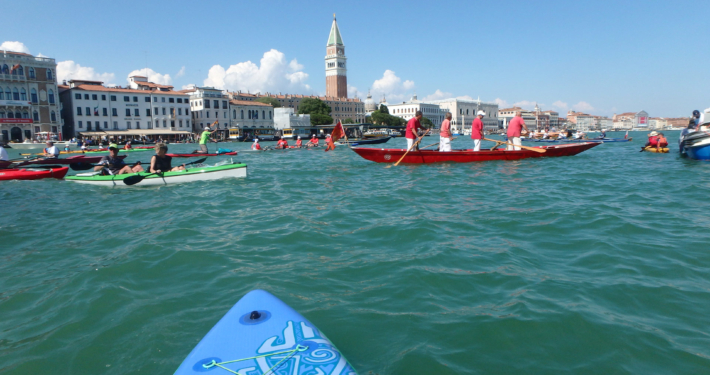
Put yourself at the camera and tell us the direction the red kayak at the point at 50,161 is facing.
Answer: facing to the right of the viewer

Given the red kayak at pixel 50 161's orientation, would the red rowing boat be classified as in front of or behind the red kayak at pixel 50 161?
in front

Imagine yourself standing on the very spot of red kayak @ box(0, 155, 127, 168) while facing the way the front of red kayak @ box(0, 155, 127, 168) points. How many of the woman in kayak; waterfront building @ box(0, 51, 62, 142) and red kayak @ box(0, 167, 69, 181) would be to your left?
1

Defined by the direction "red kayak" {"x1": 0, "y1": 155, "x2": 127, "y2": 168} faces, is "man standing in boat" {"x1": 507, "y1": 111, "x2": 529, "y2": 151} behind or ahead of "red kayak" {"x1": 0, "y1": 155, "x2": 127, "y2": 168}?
ahead

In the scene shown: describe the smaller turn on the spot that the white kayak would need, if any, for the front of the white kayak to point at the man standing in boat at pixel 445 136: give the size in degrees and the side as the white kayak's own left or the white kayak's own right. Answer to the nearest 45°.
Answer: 0° — it already faces them

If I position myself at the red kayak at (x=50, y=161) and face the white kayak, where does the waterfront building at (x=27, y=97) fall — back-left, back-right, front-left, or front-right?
back-left

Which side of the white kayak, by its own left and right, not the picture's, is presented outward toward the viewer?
right

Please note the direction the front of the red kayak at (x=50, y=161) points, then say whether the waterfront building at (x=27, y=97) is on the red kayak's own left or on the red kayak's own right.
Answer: on the red kayak's own left
